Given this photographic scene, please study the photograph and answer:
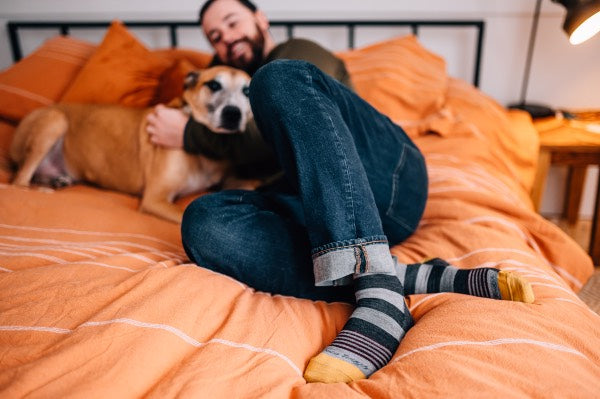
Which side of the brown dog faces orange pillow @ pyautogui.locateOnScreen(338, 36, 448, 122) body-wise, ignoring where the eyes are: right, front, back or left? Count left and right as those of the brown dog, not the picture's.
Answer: front

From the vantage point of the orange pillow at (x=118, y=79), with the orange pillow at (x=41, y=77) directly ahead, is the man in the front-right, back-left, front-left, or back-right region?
back-left

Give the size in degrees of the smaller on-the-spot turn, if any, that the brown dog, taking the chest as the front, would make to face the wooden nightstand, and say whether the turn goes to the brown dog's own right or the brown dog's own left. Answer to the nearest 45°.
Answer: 0° — it already faces it

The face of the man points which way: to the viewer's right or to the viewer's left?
to the viewer's left

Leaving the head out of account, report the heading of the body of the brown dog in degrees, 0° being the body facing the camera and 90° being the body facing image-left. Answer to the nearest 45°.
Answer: approximately 270°
